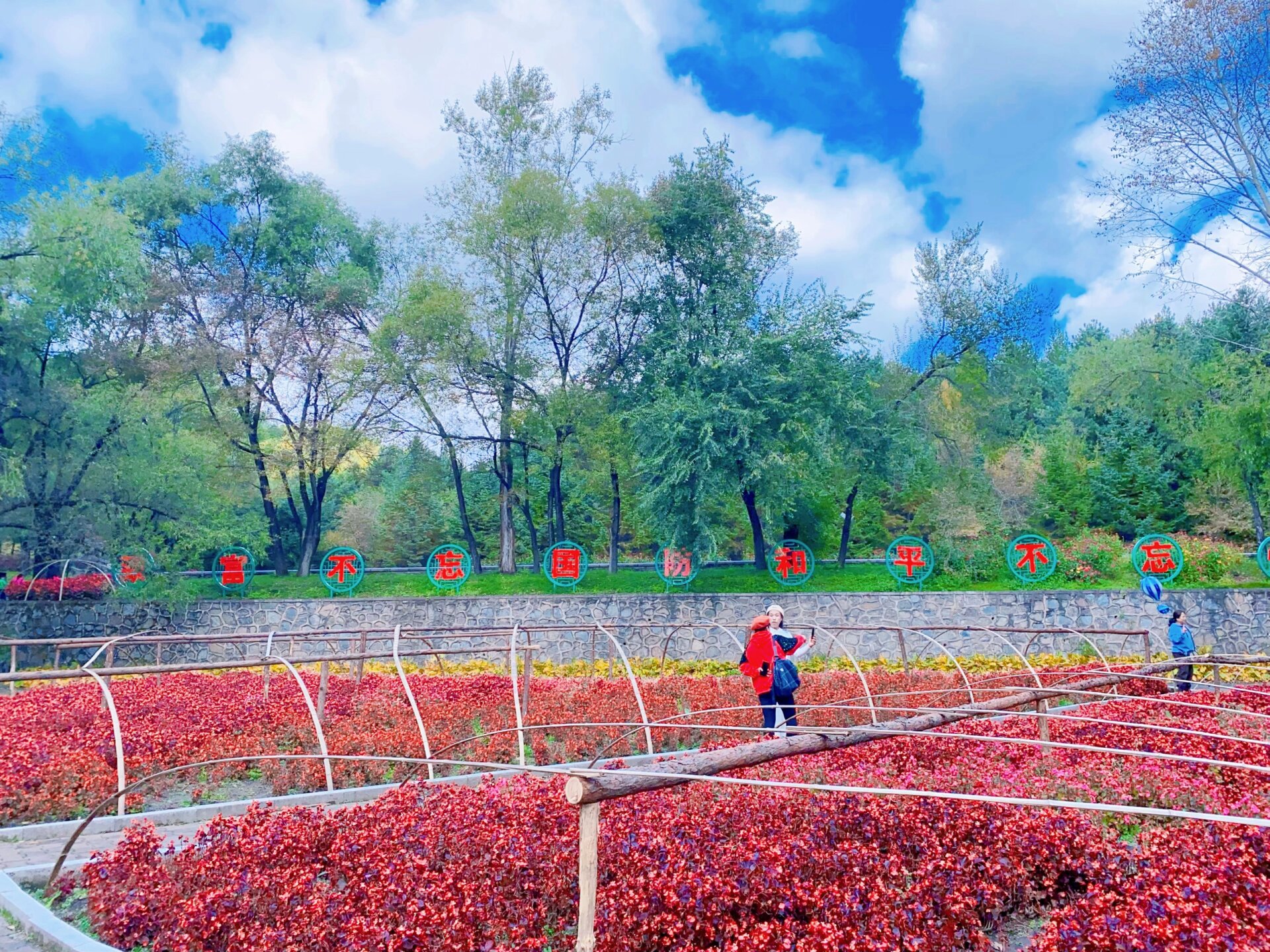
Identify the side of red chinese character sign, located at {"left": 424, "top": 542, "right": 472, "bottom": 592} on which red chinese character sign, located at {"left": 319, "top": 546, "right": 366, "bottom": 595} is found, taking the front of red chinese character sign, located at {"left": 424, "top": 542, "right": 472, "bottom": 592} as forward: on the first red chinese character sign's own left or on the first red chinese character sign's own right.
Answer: on the first red chinese character sign's own right

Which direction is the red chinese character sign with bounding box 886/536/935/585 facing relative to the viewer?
toward the camera

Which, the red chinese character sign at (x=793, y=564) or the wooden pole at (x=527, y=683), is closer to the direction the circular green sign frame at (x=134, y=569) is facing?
the wooden pole

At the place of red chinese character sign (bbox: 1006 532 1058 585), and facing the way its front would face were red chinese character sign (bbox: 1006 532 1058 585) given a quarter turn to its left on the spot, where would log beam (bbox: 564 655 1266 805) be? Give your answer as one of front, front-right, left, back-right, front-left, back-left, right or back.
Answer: right

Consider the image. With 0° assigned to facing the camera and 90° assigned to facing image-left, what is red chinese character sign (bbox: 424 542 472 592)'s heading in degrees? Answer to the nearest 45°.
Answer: approximately 0°

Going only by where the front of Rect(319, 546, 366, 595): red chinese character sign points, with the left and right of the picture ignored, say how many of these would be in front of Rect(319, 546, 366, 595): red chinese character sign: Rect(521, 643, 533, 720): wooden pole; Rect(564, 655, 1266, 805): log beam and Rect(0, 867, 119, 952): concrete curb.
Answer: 3

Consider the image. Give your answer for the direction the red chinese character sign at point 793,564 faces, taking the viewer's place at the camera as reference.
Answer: facing the viewer

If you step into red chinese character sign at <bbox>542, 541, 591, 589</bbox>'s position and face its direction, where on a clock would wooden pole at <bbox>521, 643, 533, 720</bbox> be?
The wooden pole is roughly at 12 o'clock from the red chinese character sign.

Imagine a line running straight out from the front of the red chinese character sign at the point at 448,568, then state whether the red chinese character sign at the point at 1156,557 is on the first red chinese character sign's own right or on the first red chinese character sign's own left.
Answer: on the first red chinese character sign's own left

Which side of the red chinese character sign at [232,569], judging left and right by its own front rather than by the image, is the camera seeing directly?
front

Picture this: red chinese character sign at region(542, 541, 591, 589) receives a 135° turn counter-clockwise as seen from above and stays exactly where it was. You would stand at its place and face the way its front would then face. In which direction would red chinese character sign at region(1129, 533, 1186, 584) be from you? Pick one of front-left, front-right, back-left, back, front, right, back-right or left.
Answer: front-right

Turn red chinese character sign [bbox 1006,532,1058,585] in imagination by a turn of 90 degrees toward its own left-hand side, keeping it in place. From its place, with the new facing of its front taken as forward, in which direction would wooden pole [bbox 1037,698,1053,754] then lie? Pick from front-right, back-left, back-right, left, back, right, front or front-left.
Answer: right

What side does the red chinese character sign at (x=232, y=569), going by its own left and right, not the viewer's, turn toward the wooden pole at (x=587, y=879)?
front
